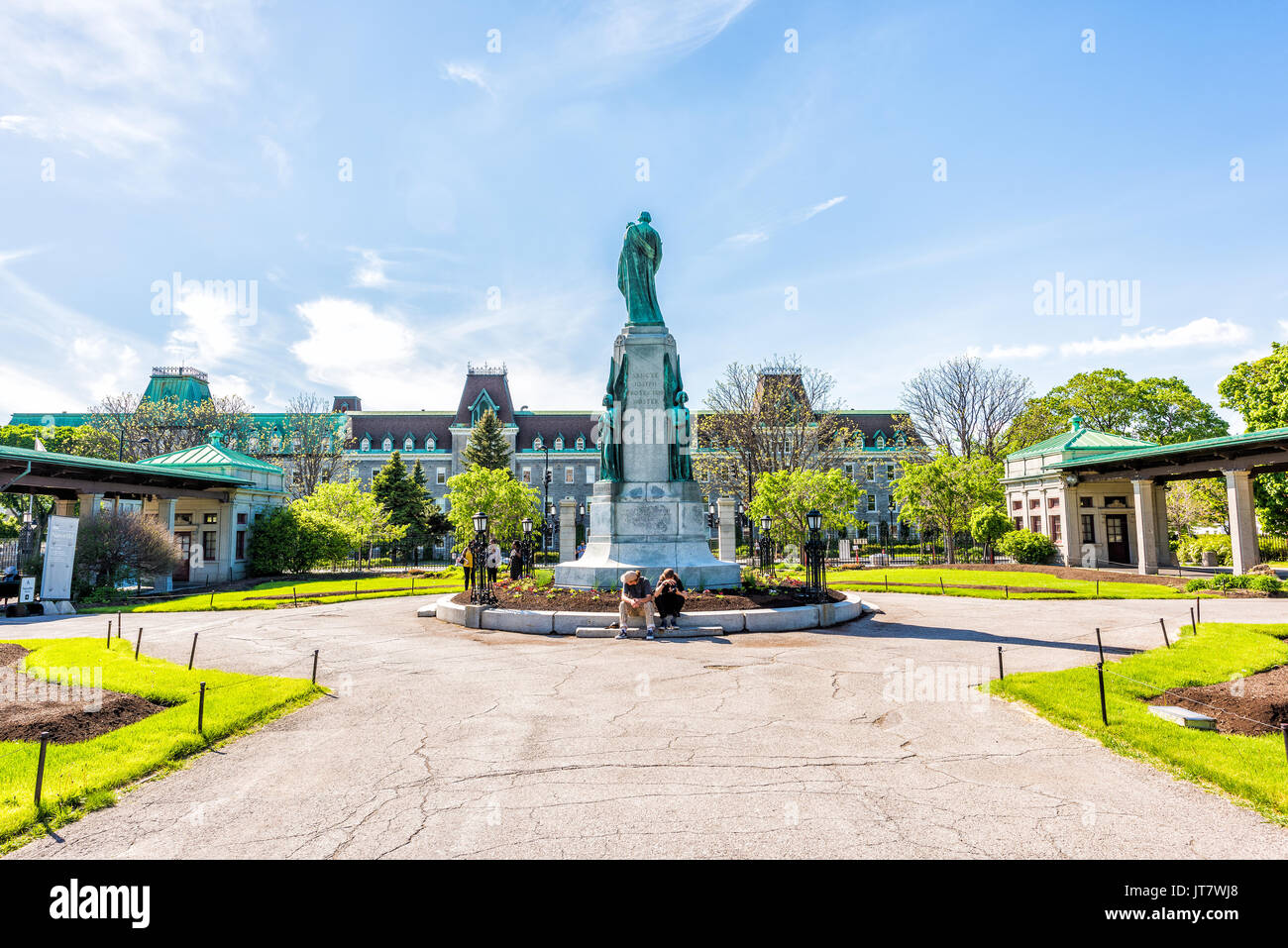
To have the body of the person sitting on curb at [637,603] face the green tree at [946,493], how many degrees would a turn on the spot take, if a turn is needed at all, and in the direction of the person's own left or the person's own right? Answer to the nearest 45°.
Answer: approximately 135° to the person's own left

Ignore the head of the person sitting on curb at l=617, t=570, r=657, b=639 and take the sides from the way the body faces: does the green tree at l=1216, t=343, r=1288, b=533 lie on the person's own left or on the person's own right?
on the person's own left

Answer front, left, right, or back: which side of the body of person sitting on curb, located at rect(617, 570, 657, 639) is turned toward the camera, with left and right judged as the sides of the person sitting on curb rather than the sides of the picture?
front

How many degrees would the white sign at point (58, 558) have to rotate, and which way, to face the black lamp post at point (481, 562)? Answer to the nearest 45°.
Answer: approximately 45° to its left

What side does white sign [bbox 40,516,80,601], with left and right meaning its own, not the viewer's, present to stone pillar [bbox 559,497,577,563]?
left

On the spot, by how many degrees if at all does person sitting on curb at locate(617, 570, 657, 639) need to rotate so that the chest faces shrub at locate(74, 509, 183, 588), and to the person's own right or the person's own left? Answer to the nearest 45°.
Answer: approximately 135° to the person's own right

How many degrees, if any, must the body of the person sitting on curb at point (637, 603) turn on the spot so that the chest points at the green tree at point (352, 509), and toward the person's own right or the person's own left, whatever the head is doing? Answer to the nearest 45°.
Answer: approximately 135° to the person's own right

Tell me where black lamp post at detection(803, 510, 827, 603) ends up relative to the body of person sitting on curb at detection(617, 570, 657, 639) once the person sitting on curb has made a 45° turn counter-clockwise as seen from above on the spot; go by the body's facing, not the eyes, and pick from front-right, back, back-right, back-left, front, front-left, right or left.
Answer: left

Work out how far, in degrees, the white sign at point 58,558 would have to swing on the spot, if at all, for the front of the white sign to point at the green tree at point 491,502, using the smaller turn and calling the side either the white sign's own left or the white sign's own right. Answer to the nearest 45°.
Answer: approximately 135° to the white sign's own left

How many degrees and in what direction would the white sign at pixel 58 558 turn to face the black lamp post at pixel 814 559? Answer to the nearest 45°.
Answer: approximately 45° to its left

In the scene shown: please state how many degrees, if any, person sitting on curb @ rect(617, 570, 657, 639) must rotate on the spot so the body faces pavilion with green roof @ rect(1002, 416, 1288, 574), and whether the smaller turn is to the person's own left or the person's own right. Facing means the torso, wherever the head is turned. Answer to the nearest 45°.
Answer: approximately 135° to the person's own left

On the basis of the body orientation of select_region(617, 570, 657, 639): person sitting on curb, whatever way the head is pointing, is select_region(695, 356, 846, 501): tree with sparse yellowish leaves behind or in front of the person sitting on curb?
behind

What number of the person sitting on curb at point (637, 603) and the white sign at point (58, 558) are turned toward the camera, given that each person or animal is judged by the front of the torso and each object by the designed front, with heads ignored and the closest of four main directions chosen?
2

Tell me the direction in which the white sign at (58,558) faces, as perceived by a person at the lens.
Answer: facing the viewer

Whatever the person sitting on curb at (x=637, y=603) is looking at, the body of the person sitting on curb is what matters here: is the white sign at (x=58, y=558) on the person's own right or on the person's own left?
on the person's own right

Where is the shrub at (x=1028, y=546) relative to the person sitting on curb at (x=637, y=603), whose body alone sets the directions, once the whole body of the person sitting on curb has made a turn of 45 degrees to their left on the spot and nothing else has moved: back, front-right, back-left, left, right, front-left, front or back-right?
left

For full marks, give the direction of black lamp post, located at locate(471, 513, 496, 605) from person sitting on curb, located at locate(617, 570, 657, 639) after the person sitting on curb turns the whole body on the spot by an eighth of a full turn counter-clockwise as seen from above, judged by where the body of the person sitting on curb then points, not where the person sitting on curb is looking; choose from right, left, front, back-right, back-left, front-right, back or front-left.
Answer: back
